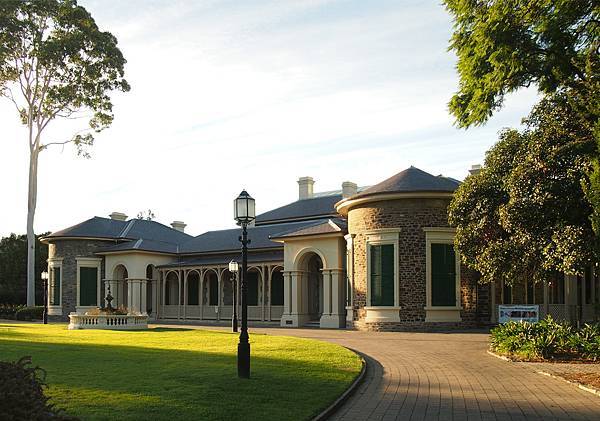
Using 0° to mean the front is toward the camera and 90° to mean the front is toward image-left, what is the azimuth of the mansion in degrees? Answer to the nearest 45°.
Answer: approximately 45°

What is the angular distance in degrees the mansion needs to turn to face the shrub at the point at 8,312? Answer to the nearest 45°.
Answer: approximately 90° to its right

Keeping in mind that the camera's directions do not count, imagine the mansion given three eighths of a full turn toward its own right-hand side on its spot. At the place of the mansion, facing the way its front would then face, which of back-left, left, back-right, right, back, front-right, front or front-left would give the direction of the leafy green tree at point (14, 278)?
front-left

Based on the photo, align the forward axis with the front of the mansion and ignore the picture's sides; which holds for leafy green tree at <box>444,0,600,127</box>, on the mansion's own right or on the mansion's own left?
on the mansion's own left

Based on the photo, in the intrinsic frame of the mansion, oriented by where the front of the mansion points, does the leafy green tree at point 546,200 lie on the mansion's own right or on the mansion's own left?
on the mansion's own left

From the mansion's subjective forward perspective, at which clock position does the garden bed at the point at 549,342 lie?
The garden bed is roughly at 10 o'clock from the mansion.

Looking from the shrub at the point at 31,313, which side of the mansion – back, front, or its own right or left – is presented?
right
